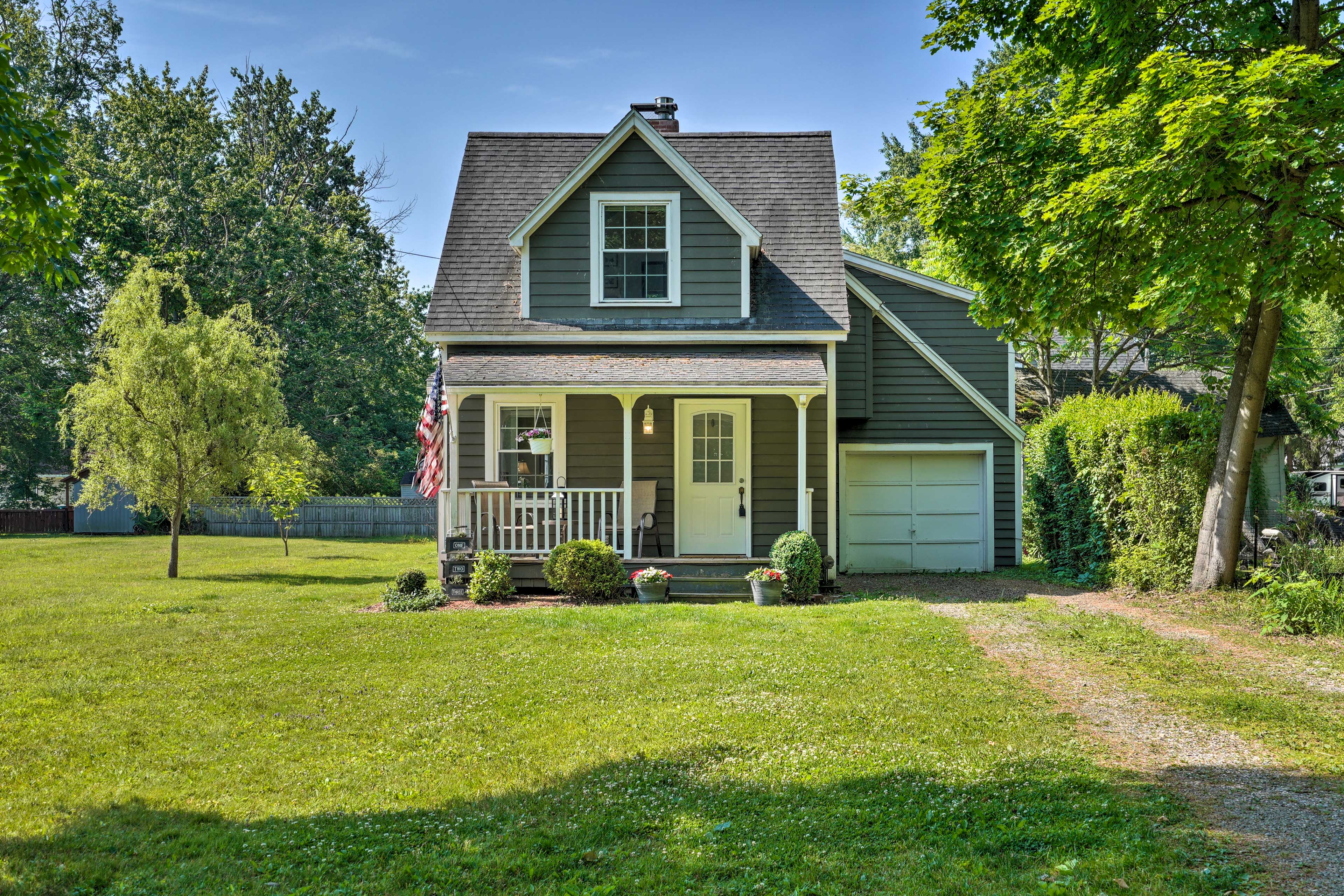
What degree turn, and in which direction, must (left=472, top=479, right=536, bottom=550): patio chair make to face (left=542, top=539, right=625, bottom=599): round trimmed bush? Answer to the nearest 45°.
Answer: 0° — it already faces it

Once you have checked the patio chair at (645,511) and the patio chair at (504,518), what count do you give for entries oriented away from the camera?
0

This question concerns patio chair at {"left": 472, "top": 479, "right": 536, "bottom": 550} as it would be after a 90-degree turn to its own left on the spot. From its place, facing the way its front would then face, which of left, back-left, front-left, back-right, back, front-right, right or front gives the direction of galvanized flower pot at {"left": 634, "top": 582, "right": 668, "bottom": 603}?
right

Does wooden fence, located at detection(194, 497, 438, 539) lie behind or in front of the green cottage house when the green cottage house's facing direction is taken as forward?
behind

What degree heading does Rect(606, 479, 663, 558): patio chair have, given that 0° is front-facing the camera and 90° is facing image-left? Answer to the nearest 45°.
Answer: approximately 45°

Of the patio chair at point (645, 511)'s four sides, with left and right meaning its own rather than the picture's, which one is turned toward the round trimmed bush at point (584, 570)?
front

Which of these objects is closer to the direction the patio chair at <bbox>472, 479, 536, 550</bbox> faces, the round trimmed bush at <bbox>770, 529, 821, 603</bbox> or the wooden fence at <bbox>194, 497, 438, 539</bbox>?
the round trimmed bush

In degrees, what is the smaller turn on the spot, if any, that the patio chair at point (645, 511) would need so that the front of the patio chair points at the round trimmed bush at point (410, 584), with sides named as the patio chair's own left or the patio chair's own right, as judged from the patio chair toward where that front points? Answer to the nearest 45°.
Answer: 0° — it already faces it

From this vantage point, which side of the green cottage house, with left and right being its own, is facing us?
front
